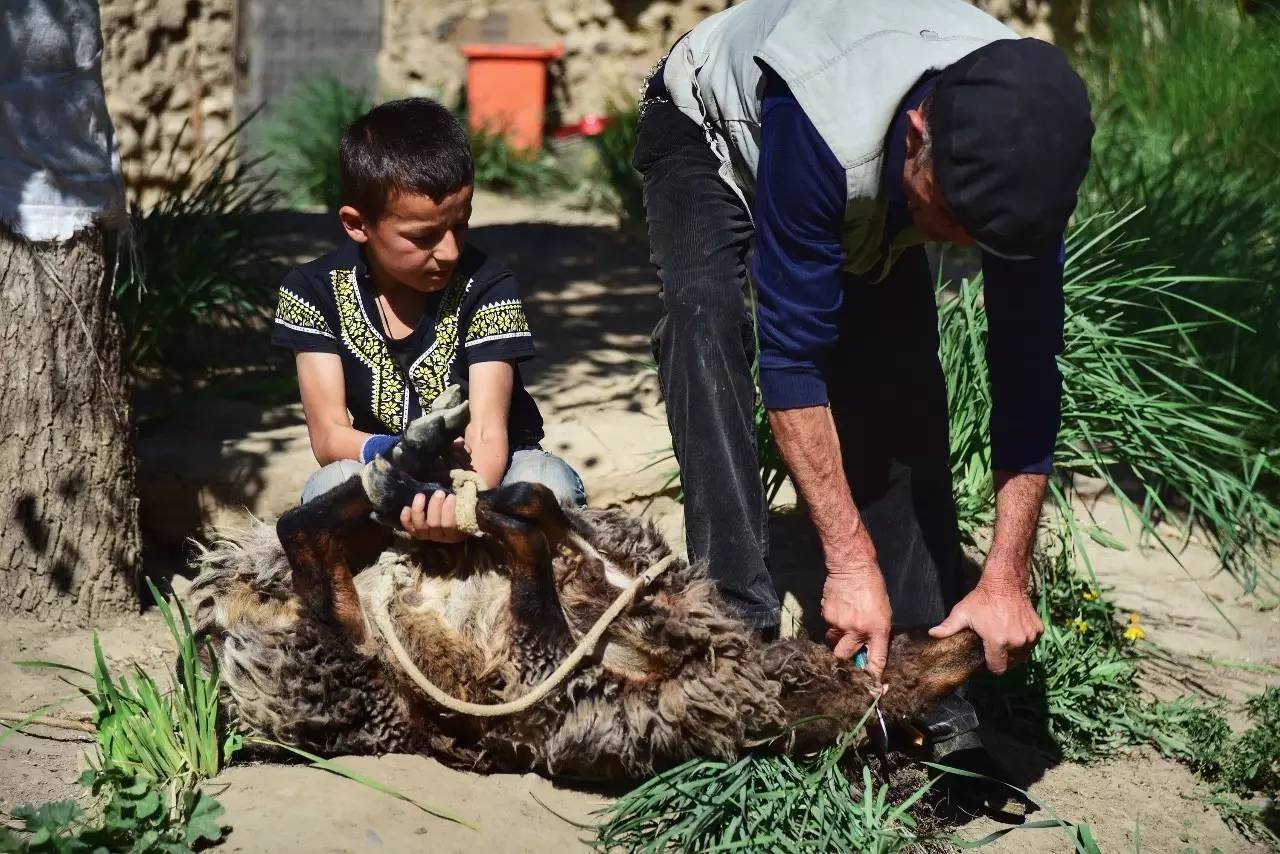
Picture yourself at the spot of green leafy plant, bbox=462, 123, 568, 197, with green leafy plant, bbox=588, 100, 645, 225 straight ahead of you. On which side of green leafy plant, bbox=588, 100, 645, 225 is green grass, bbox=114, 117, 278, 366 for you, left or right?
right

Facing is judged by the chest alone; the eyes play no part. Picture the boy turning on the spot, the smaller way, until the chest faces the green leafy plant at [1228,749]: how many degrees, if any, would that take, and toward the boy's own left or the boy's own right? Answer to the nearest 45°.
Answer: approximately 90° to the boy's own left

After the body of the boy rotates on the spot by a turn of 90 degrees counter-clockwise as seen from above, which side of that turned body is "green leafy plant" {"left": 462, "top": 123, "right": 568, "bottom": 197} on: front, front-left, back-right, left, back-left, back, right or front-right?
left

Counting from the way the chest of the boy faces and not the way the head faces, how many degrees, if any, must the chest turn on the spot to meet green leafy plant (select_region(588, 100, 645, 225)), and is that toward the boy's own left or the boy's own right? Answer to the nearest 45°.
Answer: approximately 180°

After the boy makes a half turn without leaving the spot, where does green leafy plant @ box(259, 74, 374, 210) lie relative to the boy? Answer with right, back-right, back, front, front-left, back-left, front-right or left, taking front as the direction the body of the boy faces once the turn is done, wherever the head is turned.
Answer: front

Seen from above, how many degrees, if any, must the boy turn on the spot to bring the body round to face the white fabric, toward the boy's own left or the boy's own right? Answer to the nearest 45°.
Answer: approximately 135° to the boy's own right

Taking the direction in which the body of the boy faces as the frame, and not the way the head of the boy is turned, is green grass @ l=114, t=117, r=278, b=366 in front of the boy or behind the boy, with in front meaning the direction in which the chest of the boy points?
behind

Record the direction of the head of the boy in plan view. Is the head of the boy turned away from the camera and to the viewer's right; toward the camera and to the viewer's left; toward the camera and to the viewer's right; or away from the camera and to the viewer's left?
toward the camera and to the viewer's right

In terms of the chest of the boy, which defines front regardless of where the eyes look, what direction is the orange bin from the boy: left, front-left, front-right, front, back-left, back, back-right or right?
back

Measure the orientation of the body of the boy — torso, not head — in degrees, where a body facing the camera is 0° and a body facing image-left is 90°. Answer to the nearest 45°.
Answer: approximately 0°

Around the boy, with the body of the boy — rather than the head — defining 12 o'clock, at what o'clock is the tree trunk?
The tree trunk is roughly at 4 o'clock from the boy.

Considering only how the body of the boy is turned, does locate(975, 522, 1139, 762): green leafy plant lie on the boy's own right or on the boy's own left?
on the boy's own left
